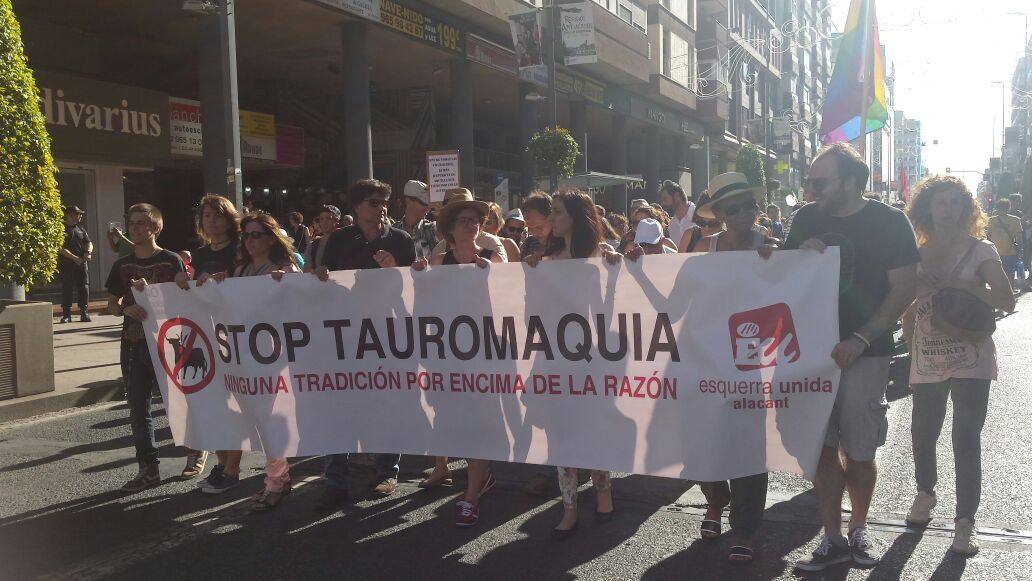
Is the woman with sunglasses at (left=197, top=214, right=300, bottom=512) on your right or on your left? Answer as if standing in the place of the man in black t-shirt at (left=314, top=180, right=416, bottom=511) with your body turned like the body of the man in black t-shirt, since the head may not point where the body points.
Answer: on your right

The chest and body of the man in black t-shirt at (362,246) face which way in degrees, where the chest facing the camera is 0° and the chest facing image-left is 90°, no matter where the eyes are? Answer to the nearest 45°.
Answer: approximately 0°

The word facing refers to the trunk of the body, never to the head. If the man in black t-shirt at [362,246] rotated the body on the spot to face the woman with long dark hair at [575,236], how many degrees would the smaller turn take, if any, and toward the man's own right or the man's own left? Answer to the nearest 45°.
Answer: approximately 45° to the man's own left

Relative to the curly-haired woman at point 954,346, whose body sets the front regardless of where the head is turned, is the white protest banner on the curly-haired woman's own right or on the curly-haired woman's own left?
on the curly-haired woman's own right

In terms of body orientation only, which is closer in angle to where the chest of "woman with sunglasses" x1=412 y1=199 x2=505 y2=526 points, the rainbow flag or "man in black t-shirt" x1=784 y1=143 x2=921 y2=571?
the man in black t-shirt

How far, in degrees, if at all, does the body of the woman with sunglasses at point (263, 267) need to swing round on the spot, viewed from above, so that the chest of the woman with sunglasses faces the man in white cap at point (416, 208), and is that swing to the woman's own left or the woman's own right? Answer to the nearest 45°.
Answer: approximately 180°

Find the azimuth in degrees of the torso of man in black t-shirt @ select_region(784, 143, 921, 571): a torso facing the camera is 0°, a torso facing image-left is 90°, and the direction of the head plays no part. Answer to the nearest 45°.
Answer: approximately 45°

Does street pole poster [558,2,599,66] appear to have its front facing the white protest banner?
yes

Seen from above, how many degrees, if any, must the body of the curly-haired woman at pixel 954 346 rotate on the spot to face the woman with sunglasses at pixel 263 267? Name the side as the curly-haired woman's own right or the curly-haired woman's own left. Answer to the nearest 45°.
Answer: approximately 90° to the curly-haired woman's own right

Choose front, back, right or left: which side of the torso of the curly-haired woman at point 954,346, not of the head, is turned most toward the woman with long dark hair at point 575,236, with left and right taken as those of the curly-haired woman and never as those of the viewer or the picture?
right
